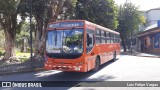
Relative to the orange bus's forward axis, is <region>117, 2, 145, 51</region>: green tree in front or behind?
behind

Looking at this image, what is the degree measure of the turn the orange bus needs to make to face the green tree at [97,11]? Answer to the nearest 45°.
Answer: approximately 135° to its right

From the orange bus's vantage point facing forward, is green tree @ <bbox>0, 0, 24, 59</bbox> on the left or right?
on its right

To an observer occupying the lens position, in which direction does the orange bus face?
facing the viewer and to the left of the viewer
